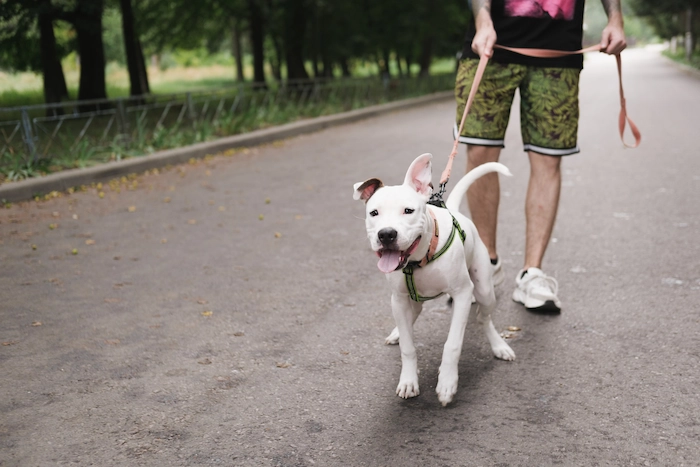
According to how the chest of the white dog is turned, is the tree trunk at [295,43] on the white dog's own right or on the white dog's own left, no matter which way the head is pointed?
on the white dog's own right

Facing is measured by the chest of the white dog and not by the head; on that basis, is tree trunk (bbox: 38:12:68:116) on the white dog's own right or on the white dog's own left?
on the white dog's own right

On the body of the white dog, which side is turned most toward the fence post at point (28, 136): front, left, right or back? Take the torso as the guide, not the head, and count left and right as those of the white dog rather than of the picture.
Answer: right

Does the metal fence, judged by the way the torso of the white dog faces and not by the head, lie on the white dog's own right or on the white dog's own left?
on the white dog's own right

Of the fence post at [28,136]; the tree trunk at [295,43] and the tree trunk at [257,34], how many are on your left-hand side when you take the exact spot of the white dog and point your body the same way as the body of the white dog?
0

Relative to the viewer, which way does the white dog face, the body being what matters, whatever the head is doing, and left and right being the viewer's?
facing the viewer and to the left of the viewer

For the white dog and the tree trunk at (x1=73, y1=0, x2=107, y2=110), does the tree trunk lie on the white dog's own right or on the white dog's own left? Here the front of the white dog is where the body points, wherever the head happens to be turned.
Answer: on the white dog's own right
